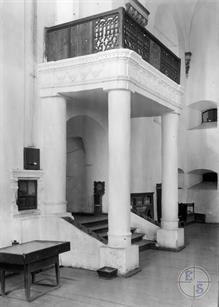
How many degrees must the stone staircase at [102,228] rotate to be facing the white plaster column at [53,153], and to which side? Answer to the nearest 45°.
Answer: approximately 90° to its right
